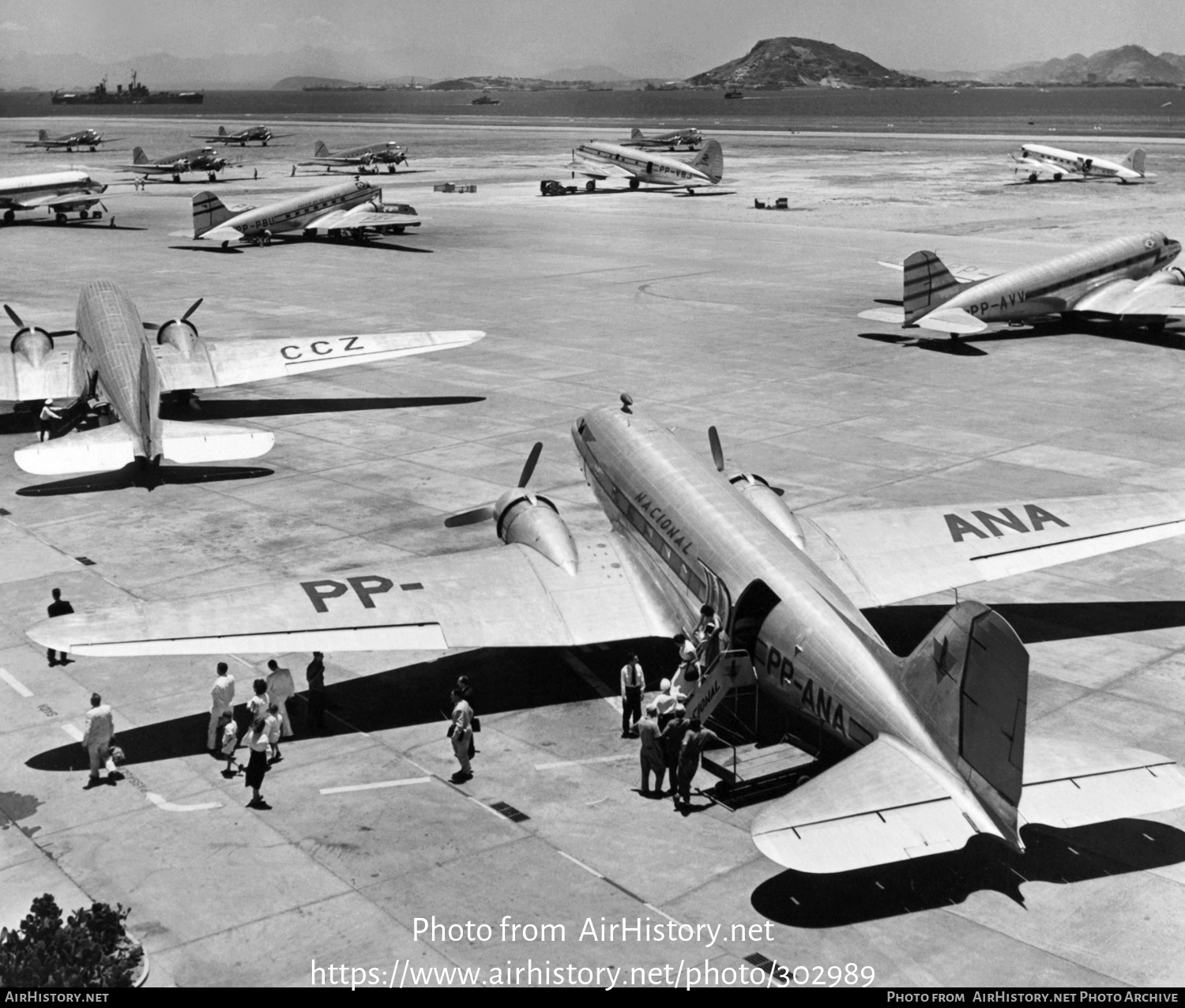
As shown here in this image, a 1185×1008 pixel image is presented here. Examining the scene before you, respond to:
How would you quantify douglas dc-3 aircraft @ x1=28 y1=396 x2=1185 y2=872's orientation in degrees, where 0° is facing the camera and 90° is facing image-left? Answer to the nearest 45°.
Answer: approximately 135°

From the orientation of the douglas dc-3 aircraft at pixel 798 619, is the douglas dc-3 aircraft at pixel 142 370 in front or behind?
in front

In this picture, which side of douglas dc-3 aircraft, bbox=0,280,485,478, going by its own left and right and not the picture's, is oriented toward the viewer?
back

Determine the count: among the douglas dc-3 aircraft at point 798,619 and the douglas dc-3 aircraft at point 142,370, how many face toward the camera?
0

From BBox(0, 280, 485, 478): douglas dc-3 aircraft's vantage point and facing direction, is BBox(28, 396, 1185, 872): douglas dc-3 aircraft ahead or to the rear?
to the rear
